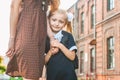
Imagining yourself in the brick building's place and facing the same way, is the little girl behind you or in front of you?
in front

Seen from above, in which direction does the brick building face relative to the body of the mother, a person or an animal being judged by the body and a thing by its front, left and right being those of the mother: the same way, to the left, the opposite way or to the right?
to the right

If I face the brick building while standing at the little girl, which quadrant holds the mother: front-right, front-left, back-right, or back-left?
back-left

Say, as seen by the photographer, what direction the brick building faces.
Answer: facing the viewer and to the left of the viewer

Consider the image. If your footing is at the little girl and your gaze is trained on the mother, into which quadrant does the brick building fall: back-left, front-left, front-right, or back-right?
back-right

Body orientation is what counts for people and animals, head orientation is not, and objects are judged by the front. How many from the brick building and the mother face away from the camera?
0

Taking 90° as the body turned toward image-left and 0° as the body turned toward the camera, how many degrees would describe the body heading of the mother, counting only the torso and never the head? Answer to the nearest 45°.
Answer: approximately 315°

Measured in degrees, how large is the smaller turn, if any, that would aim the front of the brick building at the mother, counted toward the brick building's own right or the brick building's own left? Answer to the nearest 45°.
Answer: approximately 45° to the brick building's own left
